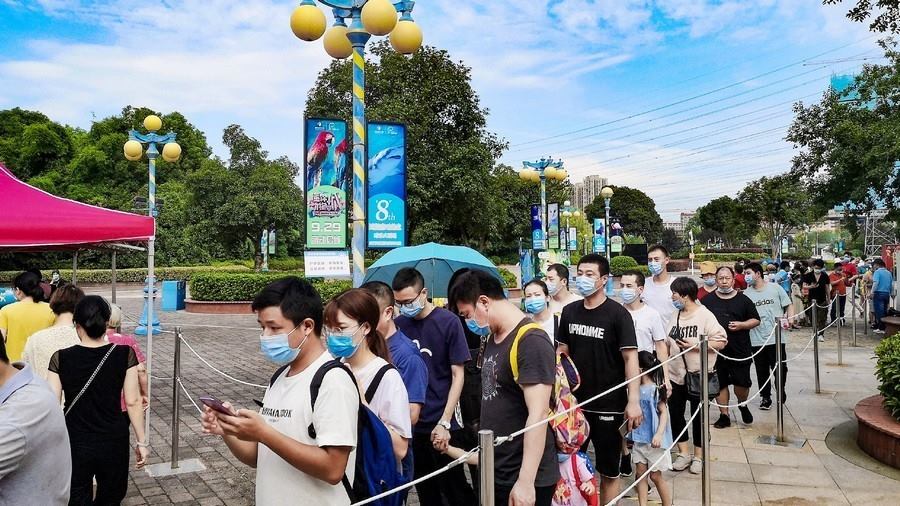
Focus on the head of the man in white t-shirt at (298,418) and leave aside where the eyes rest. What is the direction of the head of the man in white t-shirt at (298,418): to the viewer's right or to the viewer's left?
to the viewer's left

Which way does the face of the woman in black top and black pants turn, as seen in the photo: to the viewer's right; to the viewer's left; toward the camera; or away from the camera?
away from the camera

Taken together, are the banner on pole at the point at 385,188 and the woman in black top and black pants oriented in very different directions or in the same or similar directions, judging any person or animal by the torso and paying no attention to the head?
very different directions

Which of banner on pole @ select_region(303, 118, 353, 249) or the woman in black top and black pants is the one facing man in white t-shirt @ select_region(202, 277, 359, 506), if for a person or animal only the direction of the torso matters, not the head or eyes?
the banner on pole

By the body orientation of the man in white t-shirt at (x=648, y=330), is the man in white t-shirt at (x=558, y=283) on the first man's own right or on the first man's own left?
on the first man's own right

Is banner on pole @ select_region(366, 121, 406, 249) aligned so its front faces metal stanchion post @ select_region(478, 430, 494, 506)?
yes

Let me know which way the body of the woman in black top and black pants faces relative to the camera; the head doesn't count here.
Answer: away from the camera

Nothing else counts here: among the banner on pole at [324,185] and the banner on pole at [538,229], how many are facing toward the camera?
2

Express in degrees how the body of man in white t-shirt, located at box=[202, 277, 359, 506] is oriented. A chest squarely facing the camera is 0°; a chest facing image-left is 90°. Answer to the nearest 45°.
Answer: approximately 45°

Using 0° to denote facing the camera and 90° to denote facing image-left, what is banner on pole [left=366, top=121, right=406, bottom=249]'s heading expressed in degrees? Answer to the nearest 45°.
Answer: approximately 0°
